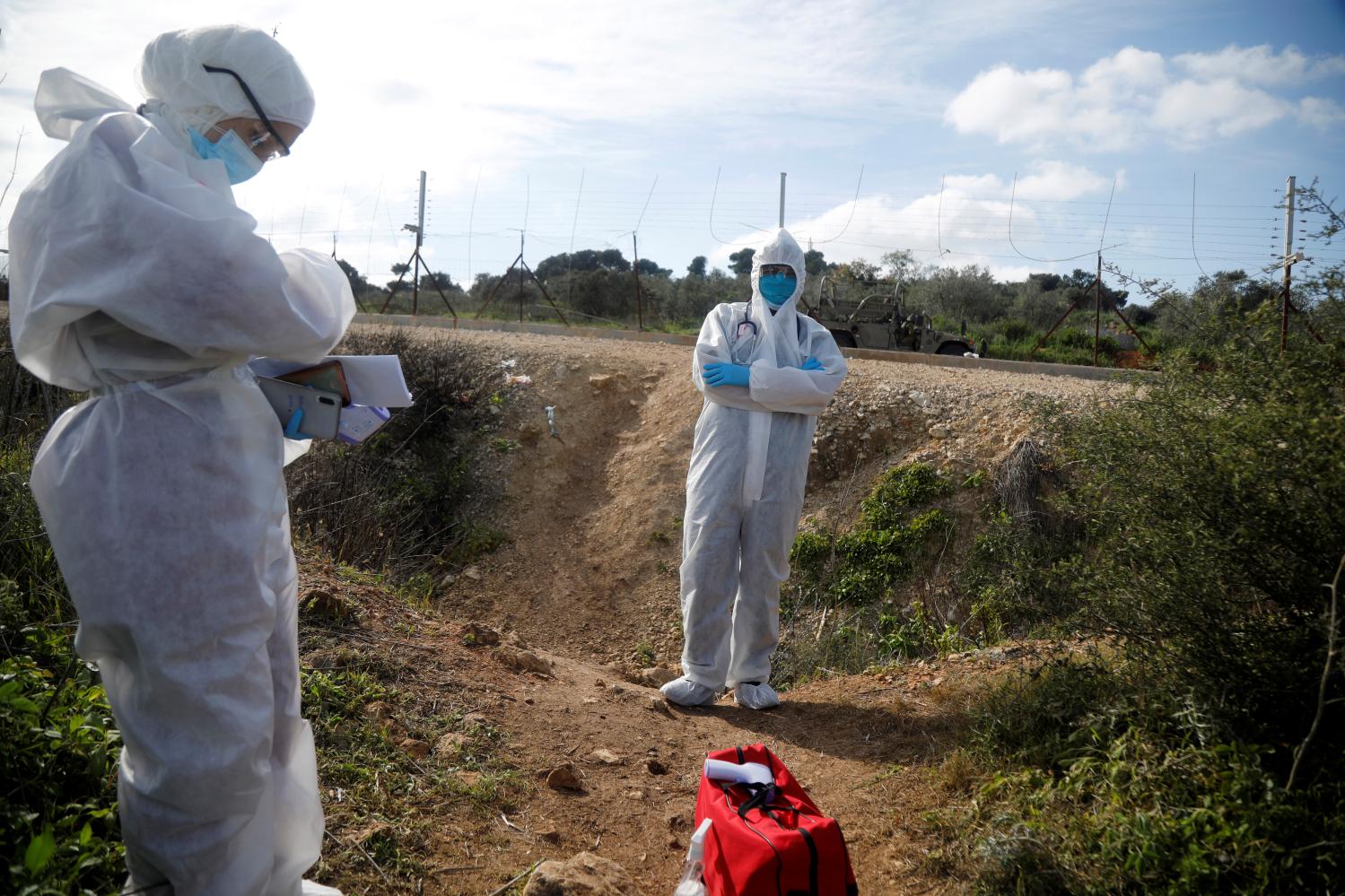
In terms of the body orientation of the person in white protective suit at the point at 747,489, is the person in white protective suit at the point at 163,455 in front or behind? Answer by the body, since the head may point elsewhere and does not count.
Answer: in front

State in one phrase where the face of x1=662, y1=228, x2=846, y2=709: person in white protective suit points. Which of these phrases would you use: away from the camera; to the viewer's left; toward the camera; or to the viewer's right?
toward the camera

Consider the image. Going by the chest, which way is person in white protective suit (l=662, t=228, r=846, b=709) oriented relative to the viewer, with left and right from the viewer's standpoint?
facing the viewer

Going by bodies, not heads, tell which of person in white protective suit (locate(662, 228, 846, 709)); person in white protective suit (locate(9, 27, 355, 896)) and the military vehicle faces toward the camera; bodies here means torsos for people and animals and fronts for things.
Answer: person in white protective suit (locate(662, 228, 846, 709))

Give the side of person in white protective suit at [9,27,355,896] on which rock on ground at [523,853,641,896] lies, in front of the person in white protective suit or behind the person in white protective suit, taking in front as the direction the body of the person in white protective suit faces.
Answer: in front

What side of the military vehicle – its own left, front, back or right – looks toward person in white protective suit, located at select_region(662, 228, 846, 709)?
right

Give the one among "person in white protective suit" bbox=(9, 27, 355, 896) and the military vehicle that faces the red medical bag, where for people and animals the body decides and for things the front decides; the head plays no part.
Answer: the person in white protective suit

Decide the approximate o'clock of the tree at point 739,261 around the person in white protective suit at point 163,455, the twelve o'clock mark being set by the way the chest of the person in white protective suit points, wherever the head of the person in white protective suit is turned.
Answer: The tree is roughly at 10 o'clock from the person in white protective suit.

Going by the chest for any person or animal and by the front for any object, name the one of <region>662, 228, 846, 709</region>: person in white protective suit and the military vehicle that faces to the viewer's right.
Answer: the military vehicle

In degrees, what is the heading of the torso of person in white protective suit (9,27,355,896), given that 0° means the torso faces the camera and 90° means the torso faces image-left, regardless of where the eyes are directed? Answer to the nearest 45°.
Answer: approximately 270°

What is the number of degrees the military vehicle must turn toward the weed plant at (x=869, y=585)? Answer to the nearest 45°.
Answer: approximately 90° to its right

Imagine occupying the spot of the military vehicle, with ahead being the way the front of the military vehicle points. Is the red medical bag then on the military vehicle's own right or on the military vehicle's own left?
on the military vehicle's own right

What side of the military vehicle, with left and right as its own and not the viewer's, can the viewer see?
right

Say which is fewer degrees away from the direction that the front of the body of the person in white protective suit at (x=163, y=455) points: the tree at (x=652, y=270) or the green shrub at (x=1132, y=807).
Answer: the green shrub

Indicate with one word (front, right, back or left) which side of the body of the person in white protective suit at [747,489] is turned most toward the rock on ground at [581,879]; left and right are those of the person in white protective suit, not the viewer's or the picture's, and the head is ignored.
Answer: front

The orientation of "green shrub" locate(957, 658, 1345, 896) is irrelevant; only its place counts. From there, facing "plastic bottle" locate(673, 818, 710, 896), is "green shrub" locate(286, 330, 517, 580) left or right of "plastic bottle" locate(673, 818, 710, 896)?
right
